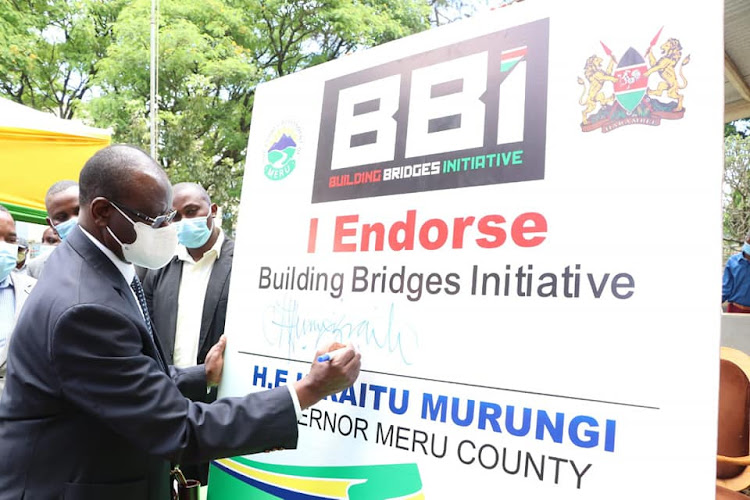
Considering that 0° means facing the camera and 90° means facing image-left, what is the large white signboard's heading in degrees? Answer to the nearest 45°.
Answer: approximately 45°

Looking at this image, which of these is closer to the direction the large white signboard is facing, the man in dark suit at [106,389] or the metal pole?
the man in dark suit

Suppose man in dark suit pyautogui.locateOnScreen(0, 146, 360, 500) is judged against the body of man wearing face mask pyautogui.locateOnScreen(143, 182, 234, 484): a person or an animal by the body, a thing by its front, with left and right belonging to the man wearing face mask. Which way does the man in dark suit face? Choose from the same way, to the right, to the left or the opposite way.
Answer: to the left

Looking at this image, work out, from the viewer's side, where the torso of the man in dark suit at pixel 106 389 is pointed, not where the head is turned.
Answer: to the viewer's right

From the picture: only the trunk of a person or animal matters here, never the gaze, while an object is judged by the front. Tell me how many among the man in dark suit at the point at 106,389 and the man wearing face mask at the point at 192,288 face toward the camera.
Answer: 1

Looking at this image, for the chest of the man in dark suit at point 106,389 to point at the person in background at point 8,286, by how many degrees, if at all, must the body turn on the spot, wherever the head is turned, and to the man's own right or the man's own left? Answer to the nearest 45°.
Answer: approximately 90° to the man's own left

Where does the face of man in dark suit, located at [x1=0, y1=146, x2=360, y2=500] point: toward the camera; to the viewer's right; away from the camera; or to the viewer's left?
to the viewer's right

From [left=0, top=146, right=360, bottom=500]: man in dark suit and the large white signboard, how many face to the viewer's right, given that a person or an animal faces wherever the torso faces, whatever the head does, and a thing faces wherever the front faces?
1

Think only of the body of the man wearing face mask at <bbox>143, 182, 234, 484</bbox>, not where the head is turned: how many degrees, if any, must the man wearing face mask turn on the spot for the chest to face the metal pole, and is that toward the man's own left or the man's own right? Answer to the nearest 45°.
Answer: approximately 180°

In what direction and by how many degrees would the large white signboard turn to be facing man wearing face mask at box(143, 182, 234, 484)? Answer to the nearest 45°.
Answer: approximately 90° to its right

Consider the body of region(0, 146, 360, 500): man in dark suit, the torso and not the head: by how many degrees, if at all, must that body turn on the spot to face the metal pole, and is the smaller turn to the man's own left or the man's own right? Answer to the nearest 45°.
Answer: approximately 90° to the man's own left

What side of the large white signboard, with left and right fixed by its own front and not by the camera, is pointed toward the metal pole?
right
